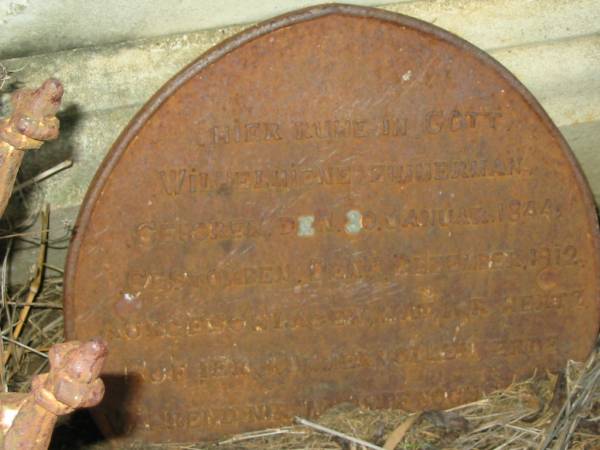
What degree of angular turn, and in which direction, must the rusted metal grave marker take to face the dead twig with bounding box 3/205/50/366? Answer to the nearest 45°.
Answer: approximately 90° to its right

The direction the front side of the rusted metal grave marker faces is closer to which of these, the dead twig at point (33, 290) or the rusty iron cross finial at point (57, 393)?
the rusty iron cross finial

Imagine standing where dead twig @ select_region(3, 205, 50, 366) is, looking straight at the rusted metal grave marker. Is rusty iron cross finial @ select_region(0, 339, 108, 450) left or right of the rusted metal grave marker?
right

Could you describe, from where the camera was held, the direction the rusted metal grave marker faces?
facing the viewer

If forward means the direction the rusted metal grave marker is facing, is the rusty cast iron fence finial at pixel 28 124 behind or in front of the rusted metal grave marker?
in front

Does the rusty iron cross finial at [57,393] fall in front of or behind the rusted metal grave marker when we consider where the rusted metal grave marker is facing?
in front
